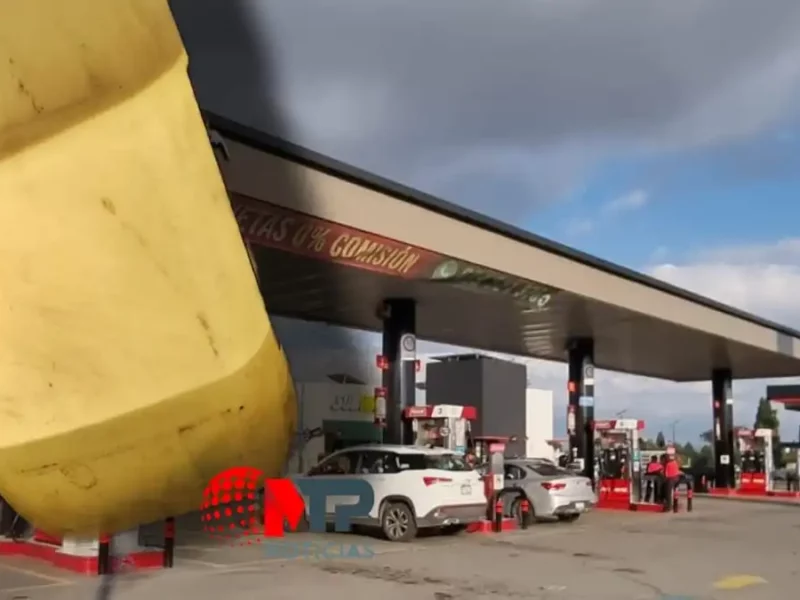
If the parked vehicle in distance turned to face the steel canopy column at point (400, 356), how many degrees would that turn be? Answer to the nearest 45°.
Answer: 0° — it already faces it

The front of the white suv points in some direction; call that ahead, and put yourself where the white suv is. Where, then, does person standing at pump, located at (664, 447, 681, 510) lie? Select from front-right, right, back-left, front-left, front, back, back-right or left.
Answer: right

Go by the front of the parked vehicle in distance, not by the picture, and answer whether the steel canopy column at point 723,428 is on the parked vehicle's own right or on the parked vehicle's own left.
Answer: on the parked vehicle's own right

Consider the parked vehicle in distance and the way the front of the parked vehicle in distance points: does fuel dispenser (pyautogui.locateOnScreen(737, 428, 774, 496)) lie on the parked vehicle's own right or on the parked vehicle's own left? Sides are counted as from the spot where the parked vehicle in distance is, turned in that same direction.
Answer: on the parked vehicle's own right

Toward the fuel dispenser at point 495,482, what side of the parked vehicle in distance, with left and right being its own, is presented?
left

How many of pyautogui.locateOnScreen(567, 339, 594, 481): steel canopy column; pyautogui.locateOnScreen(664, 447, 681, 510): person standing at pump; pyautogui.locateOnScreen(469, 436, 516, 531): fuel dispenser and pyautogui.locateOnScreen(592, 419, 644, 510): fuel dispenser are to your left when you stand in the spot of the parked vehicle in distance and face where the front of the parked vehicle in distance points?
1

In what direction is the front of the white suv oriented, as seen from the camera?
facing away from the viewer and to the left of the viewer

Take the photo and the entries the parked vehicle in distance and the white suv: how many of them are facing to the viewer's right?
0

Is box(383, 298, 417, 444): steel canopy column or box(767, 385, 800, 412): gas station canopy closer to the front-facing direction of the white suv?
the steel canopy column

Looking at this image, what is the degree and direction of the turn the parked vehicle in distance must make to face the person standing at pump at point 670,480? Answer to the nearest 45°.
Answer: approximately 90° to its right

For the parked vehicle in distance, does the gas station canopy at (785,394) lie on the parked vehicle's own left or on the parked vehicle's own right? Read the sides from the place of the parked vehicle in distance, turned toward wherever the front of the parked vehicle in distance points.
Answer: on the parked vehicle's own right

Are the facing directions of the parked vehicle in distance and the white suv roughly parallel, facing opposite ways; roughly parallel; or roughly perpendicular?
roughly parallel

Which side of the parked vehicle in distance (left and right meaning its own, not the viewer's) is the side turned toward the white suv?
left

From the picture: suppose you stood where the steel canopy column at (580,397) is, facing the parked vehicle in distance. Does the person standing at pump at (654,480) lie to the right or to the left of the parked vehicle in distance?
left

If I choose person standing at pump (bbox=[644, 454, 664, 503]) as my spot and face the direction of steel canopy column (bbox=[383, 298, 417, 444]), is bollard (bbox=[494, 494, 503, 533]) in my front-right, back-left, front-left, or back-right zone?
front-left

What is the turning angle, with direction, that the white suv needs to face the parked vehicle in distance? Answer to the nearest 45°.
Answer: approximately 90° to its right
